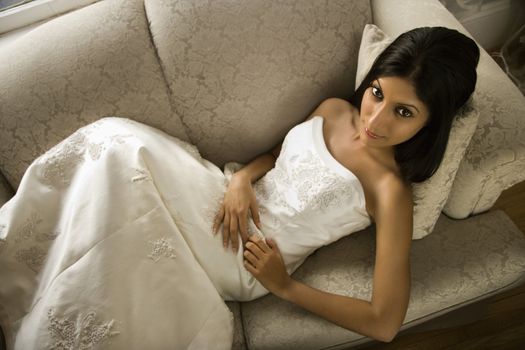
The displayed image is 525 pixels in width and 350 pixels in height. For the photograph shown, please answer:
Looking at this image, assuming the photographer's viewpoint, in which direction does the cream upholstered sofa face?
facing the viewer
